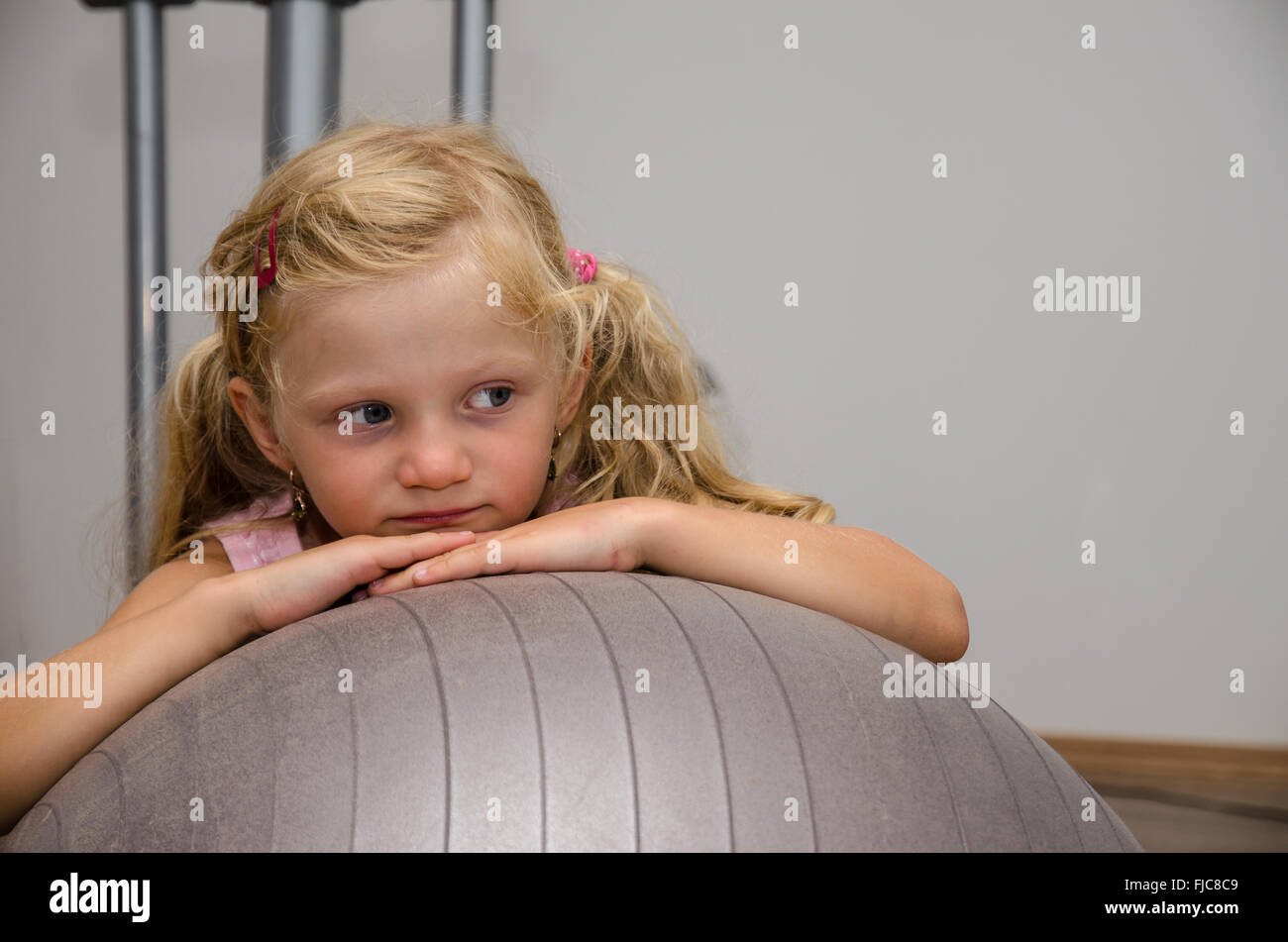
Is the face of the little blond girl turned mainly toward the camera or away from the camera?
toward the camera

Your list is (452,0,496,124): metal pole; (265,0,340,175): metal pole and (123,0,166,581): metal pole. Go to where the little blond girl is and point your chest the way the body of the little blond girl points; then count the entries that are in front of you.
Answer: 0

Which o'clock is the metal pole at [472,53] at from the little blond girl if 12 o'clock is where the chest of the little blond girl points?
The metal pole is roughly at 6 o'clock from the little blond girl.

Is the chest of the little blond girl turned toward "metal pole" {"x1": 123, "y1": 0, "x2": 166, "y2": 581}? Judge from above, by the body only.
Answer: no

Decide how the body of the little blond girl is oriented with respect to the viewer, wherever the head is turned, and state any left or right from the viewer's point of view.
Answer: facing the viewer

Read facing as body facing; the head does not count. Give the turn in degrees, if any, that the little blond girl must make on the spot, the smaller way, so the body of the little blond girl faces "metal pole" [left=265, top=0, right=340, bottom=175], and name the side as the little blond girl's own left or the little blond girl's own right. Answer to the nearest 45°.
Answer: approximately 180°
